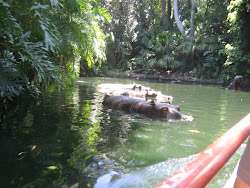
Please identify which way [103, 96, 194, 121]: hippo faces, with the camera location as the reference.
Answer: facing the viewer and to the right of the viewer

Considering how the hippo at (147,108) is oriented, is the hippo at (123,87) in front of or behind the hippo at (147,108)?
behind

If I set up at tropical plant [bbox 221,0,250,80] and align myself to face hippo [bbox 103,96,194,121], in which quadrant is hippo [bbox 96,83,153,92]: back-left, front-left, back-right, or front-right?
front-right

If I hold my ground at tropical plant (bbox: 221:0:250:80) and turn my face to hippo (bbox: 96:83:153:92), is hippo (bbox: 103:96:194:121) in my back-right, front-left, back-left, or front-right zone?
front-left

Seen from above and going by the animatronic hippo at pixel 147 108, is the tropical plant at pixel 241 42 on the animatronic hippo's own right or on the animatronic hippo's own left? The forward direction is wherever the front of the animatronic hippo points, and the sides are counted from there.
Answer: on the animatronic hippo's own left
